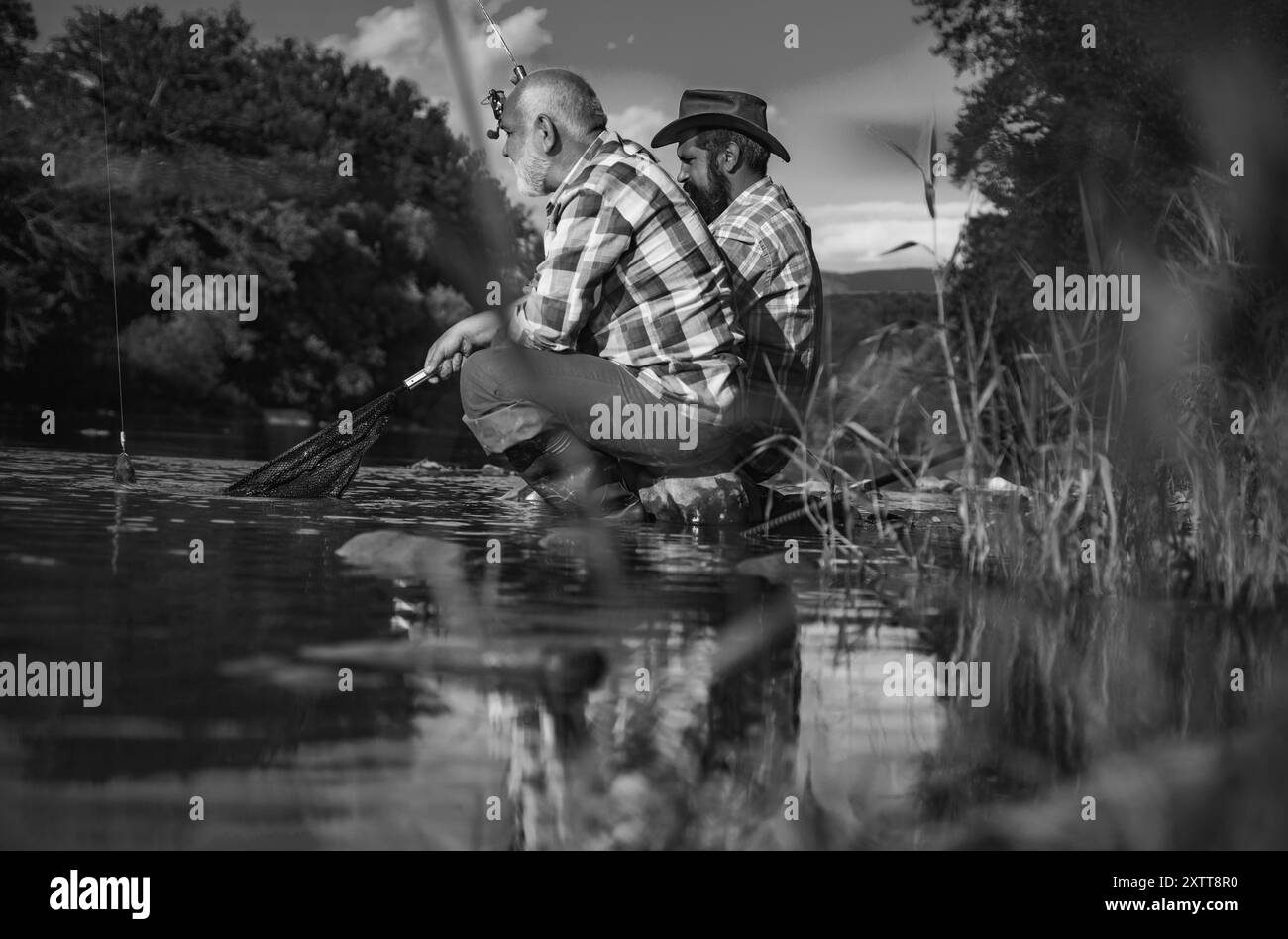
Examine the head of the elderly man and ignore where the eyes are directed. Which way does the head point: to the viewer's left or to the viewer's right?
to the viewer's left

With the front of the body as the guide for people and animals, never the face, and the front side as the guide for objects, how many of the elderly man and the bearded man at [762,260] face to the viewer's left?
2

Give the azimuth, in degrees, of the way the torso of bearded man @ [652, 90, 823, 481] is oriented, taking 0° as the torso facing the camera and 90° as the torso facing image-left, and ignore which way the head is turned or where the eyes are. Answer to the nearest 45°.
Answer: approximately 90°

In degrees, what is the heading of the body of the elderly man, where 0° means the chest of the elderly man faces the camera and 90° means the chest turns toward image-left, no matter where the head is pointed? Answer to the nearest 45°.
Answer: approximately 90°

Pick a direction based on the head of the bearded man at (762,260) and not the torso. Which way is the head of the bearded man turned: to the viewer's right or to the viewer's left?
to the viewer's left

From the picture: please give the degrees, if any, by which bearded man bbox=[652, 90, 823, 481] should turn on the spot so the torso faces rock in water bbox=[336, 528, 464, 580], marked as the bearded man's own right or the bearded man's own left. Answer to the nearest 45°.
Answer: approximately 45° to the bearded man's own left

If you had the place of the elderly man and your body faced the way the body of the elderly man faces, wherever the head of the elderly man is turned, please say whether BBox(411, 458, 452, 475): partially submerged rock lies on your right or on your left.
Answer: on your right

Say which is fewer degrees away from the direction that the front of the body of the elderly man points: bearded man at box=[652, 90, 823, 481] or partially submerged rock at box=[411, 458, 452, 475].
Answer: the partially submerged rock

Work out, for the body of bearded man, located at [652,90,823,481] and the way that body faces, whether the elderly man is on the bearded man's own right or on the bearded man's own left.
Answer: on the bearded man's own left
